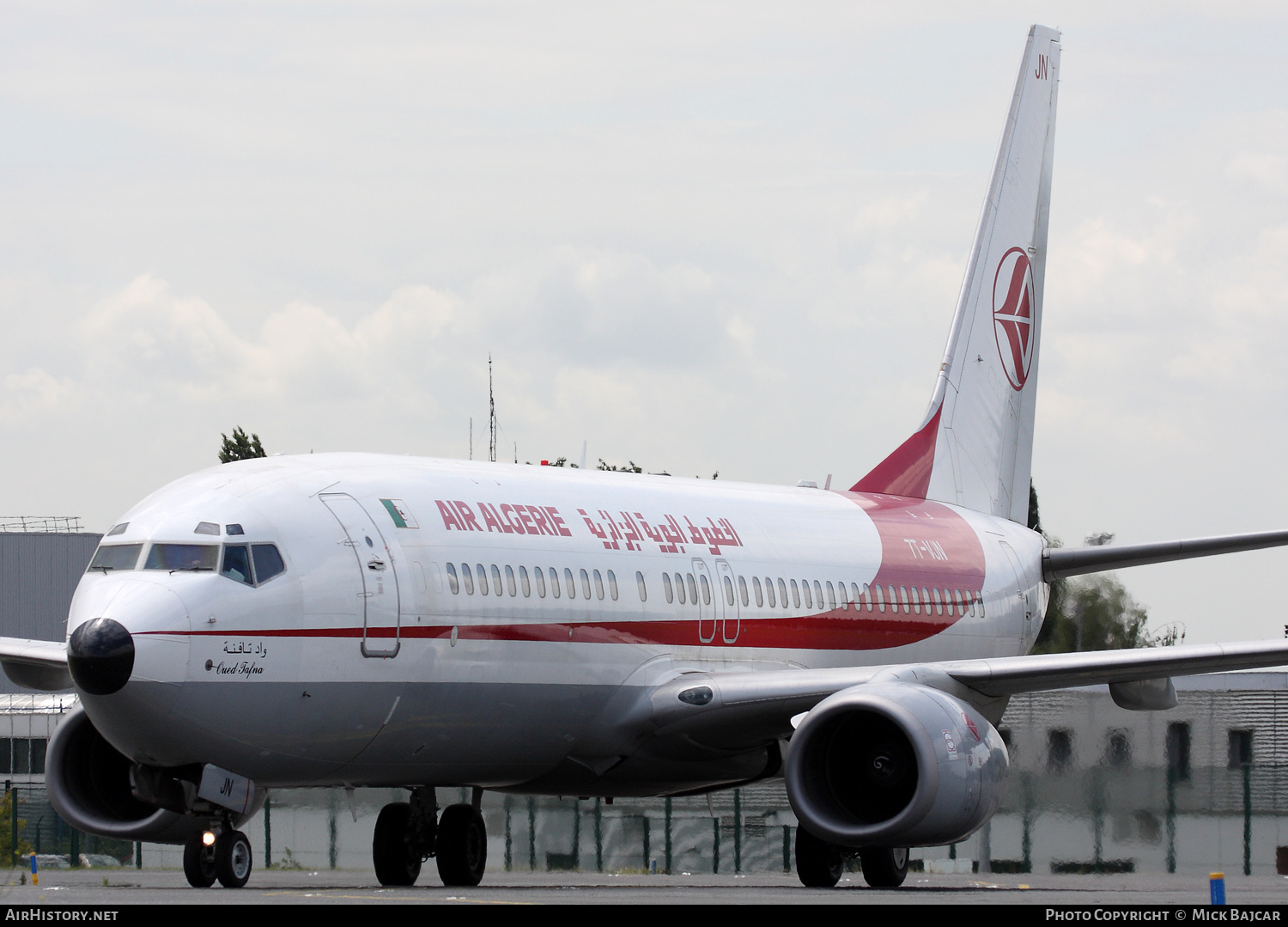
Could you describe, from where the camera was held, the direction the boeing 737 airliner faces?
facing the viewer and to the left of the viewer

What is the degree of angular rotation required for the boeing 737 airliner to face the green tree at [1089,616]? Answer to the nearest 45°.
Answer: approximately 180°
